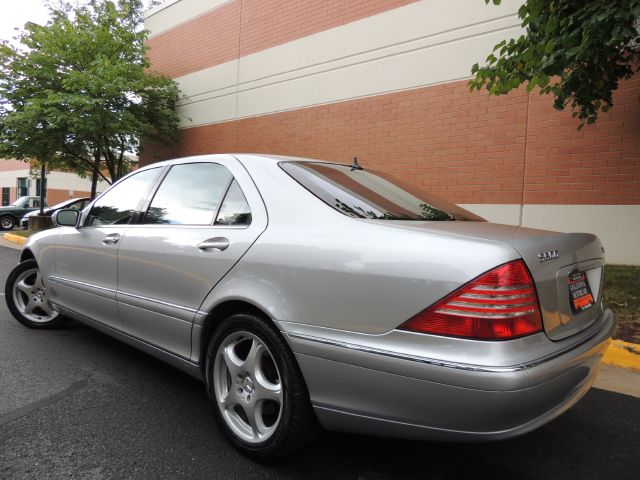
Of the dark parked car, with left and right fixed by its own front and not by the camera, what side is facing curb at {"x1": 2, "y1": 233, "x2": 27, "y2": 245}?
left

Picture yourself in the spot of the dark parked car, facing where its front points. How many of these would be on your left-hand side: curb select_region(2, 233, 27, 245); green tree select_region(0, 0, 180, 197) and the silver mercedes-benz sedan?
3

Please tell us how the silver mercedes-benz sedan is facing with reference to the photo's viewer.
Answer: facing away from the viewer and to the left of the viewer

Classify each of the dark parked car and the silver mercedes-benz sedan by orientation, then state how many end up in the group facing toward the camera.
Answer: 0

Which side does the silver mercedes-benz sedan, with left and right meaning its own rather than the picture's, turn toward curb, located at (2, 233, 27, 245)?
front

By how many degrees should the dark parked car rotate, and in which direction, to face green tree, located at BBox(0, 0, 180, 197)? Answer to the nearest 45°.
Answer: approximately 90° to its left

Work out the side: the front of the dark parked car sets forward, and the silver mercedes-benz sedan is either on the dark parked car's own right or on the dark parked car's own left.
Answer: on the dark parked car's own left

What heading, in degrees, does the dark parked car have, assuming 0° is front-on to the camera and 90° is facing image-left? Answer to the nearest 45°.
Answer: approximately 90°

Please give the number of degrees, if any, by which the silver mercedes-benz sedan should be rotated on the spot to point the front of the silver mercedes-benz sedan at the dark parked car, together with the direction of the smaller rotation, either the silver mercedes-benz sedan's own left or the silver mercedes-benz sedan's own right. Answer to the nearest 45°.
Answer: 0° — it already faces it

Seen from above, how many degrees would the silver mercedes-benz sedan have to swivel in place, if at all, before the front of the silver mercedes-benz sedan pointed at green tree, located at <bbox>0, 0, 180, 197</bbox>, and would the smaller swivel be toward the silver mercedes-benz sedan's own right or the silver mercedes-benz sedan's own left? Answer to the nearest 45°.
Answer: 0° — it already faces it
